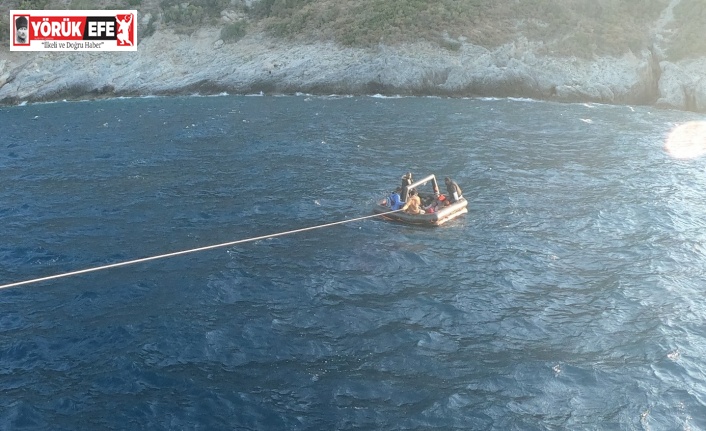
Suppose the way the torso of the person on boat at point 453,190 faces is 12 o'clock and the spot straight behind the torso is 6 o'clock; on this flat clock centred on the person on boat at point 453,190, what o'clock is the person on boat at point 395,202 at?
the person on boat at point 395,202 is roughly at 11 o'clock from the person on boat at point 453,190.

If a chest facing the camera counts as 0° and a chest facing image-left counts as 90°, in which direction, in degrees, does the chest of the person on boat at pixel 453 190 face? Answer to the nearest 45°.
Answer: approximately 90°
